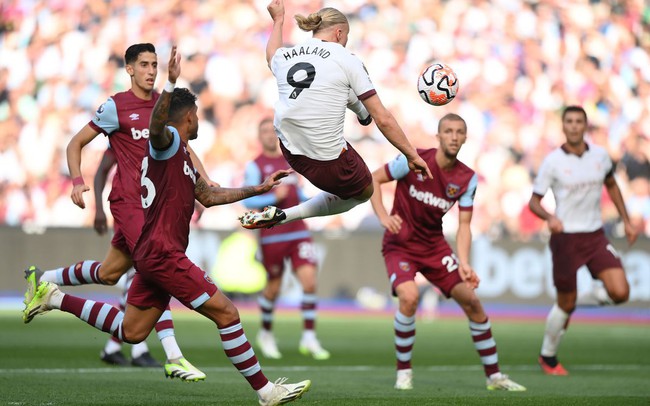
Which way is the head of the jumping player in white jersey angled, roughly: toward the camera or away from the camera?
away from the camera

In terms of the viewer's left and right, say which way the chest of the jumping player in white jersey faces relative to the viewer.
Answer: facing away from the viewer and to the right of the viewer

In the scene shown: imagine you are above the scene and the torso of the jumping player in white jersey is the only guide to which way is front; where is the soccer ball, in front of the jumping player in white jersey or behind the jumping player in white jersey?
in front
